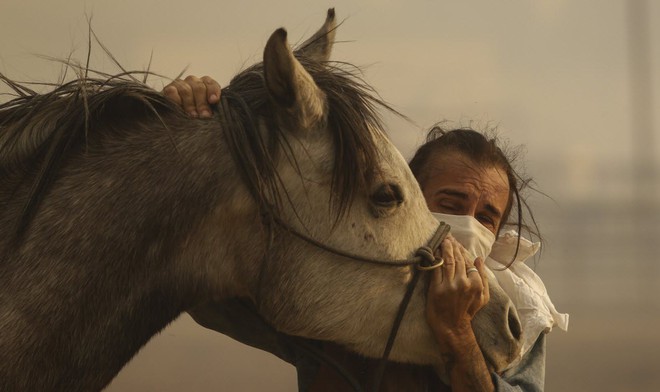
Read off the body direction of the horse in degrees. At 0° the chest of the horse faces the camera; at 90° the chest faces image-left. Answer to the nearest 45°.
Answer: approximately 270°
